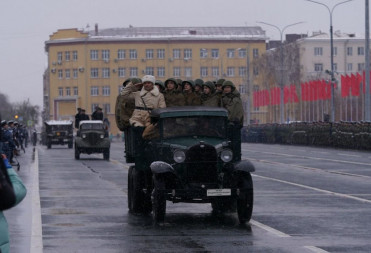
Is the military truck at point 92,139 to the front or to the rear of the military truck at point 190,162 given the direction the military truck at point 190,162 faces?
to the rear

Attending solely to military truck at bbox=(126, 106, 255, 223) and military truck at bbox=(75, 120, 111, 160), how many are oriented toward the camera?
2
